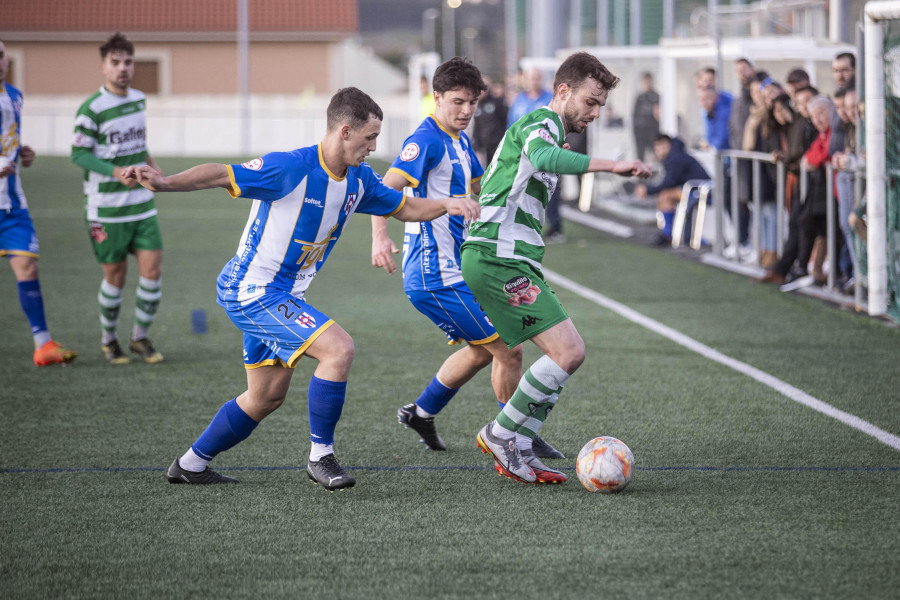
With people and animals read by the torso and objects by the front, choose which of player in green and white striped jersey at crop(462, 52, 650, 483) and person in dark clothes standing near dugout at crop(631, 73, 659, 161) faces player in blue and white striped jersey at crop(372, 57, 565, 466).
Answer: the person in dark clothes standing near dugout

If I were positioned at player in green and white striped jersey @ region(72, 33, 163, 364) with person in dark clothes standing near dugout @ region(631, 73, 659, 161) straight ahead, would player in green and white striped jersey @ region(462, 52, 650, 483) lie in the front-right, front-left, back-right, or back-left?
back-right

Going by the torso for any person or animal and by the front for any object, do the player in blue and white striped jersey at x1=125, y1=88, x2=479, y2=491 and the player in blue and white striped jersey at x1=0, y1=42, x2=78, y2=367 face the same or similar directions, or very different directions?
same or similar directions

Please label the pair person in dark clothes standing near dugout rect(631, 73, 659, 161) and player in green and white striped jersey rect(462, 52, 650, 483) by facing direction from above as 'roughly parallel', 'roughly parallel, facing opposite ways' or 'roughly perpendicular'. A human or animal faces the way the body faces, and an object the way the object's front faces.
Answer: roughly perpendicular

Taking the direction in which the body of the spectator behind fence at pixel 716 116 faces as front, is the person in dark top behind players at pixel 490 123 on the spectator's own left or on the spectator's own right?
on the spectator's own right

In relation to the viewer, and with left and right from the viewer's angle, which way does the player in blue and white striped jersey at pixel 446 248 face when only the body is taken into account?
facing the viewer and to the right of the viewer

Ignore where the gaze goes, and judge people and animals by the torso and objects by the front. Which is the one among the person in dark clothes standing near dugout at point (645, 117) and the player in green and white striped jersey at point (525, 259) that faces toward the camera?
the person in dark clothes standing near dugout

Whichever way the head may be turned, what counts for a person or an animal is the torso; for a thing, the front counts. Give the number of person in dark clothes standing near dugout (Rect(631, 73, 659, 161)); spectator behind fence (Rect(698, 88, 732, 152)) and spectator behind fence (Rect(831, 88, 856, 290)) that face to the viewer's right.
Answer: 0

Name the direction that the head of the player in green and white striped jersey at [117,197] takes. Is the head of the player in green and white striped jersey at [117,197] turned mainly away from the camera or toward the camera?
toward the camera

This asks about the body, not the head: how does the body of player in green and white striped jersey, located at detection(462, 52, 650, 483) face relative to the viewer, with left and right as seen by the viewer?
facing to the right of the viewer

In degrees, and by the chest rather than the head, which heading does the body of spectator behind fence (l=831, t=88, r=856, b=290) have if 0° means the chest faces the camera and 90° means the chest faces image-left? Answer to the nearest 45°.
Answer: approximately 45°

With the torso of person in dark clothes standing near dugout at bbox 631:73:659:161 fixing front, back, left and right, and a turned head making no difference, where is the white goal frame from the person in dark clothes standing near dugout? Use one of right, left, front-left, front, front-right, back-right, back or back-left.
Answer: front

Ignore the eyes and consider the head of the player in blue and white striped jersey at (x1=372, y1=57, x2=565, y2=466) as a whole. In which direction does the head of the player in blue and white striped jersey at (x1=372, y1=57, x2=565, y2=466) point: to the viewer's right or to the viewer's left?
to the viewer's right

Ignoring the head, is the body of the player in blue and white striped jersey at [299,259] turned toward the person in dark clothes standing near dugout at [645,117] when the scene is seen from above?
no

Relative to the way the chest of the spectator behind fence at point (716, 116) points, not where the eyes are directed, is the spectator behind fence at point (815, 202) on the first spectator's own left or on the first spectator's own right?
on the first spectator's own left
